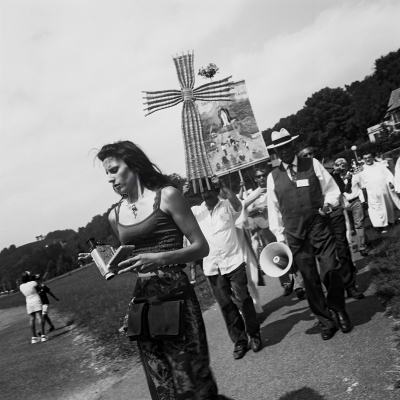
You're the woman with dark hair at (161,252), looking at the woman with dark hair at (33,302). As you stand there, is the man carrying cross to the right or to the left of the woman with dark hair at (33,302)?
right

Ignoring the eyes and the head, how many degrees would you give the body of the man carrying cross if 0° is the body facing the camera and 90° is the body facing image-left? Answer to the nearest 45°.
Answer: approximately 0°

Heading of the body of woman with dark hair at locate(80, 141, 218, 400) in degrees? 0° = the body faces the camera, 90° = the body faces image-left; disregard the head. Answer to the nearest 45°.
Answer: approximately 45°

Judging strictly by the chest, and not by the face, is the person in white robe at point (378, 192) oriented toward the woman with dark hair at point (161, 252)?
yes

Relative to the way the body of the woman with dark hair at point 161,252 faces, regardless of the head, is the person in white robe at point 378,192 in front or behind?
behind

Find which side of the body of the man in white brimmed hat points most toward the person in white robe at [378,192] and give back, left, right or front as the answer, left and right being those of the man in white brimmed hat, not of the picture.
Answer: back

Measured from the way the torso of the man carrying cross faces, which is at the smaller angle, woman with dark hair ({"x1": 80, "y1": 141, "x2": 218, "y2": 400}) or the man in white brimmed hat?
the woman with dark hair

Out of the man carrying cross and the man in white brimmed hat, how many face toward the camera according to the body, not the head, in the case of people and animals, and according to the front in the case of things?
2
